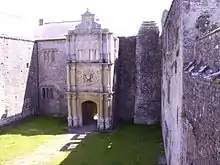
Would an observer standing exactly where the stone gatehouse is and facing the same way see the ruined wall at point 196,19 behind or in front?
in front

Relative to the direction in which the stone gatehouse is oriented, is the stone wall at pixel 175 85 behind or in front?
in front

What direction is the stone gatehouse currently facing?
toward the camera

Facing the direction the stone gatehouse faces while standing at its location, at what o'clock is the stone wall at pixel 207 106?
The stone wall is roughly at 12 o'clock from the stone gatehouse.
